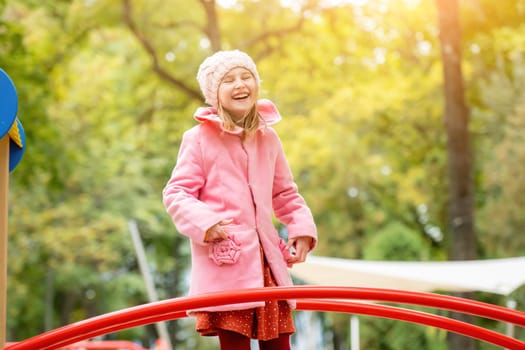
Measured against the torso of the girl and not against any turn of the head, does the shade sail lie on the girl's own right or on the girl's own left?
on the girl's own left

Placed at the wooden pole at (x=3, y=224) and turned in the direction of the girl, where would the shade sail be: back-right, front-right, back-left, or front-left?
front-left

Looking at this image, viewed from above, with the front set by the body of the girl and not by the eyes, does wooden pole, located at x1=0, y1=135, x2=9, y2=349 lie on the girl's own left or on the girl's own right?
on the girl's own right

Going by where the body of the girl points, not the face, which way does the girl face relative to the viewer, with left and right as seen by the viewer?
facing the viewer and to the right of the viewer
